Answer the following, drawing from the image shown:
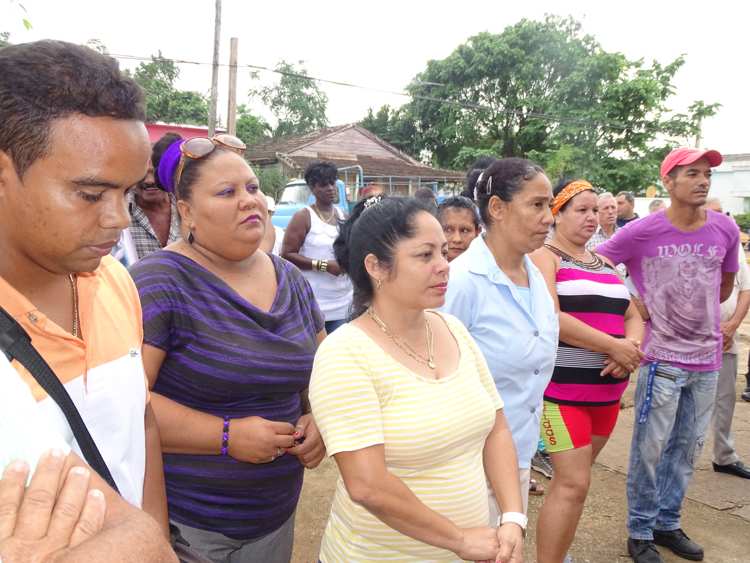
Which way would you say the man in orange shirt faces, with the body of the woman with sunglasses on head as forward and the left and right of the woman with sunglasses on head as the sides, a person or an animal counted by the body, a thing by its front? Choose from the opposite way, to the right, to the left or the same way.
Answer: the same way

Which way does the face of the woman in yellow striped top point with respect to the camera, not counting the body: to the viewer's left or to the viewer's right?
to the viewer's right

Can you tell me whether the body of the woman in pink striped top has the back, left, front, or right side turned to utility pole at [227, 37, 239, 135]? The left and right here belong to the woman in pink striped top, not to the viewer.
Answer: back

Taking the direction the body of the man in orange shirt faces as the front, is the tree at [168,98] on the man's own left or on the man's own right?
on the man's own left

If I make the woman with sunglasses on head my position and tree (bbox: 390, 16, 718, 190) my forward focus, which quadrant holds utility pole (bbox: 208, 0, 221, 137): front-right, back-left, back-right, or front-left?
front-left

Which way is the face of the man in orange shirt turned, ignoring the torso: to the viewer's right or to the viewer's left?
to the viewer's right

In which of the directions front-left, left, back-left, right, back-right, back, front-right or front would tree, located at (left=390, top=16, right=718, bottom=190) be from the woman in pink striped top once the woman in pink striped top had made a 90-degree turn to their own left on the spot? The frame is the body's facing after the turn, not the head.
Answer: front-left

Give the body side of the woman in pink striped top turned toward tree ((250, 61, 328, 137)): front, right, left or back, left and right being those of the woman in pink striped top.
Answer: back

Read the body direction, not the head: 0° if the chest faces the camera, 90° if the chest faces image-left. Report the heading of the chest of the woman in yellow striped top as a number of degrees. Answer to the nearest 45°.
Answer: approximately 315°

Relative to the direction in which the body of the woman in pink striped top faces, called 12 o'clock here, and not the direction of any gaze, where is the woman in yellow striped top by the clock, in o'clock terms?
The woman in yellow striped top is roughly at 2 o'clock from the woman in pink striped top.

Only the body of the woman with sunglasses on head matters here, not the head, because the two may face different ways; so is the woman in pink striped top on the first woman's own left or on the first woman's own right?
on the first woman's own left

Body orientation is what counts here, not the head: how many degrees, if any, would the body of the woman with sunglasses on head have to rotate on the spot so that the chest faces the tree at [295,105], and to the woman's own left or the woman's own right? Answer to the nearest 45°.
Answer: approximately 135° to the woman's own left

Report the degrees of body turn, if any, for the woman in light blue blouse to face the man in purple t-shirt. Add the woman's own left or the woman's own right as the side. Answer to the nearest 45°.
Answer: approximately 90° to the woman's own left

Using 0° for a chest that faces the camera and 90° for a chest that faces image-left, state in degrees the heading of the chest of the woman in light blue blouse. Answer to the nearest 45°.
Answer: approximately 315°

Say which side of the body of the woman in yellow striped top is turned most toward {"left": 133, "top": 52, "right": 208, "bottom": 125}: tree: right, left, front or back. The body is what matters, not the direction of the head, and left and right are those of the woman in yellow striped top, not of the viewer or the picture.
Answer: back
